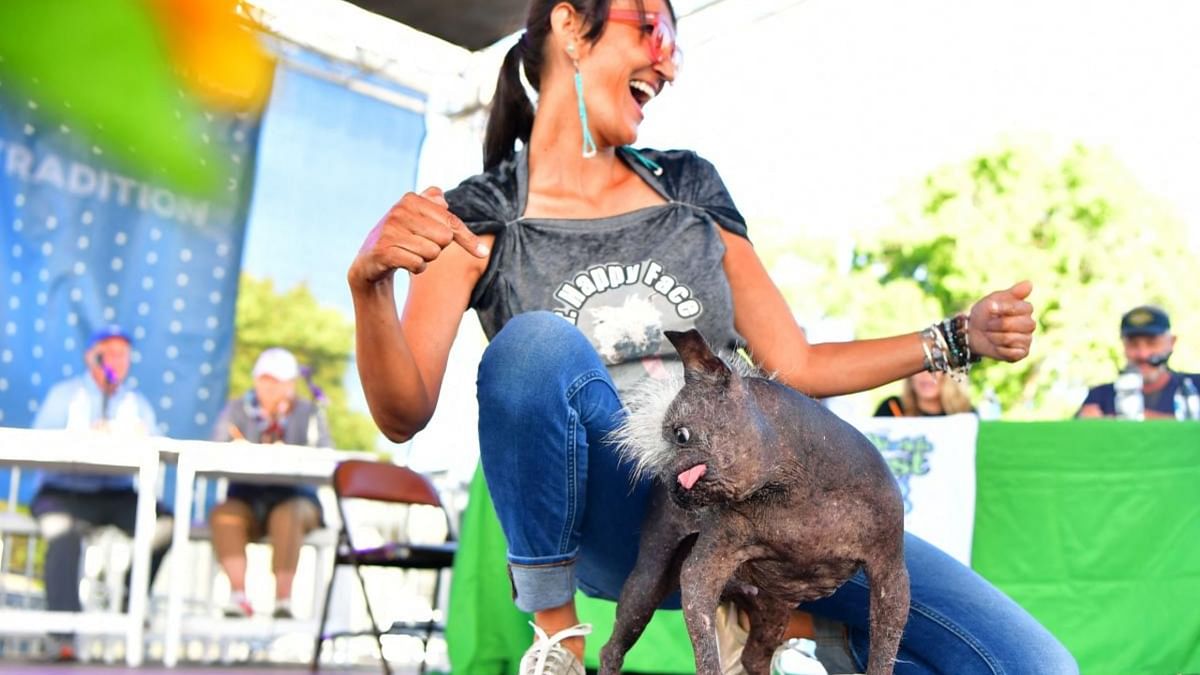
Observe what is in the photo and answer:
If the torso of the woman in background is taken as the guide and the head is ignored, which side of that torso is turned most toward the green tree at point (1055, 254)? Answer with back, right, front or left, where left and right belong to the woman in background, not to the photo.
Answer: back

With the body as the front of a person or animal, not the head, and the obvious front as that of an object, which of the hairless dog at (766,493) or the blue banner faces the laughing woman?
the blue banner

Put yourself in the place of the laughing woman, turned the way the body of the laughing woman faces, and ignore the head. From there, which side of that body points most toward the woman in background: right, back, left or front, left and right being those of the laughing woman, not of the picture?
back

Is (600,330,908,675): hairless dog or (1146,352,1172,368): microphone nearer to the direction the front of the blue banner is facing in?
the hairless dog

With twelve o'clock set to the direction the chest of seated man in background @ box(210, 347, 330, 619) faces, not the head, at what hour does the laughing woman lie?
The laughing woman is roughly at 12 o'clock from the seated man in background.

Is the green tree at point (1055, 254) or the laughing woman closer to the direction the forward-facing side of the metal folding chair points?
the laughing woman

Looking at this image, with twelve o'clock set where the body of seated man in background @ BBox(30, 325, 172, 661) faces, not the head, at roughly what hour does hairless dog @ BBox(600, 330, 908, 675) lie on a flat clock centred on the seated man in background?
The hairless dog is roughly at 12 o'clock from the seated man in background.

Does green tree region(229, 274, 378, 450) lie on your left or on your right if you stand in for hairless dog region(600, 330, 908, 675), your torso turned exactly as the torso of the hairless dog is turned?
on your right

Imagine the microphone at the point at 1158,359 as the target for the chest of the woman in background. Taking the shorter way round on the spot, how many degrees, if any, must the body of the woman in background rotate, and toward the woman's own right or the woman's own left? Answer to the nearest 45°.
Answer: approximately 135° to the woman's own left

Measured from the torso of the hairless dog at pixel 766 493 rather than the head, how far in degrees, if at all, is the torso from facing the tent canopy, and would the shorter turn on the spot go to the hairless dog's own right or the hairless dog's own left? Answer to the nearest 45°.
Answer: approximately 135° to the hairless dog's own right

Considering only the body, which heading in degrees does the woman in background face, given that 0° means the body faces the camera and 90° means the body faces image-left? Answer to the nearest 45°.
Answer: approximately 0°
